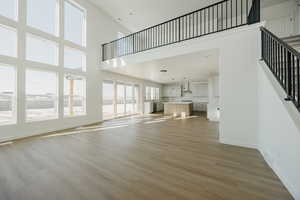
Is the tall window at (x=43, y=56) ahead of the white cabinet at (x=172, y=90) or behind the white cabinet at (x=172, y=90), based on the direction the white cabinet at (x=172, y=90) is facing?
ahead

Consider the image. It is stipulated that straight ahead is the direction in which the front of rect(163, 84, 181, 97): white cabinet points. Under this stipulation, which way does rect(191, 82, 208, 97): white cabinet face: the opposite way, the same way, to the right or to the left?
the same way

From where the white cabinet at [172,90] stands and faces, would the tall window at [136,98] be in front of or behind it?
in front

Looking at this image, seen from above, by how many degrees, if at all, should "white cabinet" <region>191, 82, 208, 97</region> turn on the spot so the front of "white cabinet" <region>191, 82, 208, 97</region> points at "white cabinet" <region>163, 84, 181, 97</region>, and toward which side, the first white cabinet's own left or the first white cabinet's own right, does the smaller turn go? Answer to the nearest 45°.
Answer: approximately 90° to the first white cabinet's own right

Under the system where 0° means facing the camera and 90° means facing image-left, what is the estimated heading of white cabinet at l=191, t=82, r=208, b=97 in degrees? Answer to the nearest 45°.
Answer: approximately 0°

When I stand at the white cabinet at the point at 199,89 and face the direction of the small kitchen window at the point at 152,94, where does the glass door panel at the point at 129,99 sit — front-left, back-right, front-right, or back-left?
front-left

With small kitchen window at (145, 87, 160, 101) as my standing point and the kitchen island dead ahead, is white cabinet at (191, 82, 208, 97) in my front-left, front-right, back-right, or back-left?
front-left

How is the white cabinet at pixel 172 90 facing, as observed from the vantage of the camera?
facing the viewer

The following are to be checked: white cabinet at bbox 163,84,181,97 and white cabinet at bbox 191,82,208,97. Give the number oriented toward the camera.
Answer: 2

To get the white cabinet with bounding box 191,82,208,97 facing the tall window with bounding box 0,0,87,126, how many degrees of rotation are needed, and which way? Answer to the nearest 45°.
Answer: approximately 45° to its right

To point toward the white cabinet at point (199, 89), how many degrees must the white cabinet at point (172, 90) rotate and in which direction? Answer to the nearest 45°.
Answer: approximately 45° to its left

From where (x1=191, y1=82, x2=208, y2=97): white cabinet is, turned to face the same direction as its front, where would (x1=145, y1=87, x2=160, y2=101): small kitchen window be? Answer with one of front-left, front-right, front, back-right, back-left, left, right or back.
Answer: right

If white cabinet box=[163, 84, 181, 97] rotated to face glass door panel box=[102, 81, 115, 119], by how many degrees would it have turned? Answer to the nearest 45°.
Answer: approximately 45° to its right

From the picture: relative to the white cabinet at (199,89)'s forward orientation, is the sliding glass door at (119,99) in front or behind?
in front

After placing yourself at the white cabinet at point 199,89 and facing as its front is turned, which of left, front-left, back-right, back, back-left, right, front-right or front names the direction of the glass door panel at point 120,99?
front-right
